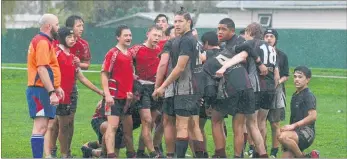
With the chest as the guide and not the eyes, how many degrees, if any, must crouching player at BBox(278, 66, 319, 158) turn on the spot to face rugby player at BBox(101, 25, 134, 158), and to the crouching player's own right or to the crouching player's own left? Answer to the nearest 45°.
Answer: approximately 45° to the crouching player's own right

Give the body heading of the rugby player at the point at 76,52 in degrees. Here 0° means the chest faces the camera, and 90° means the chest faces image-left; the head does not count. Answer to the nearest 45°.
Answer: approximately 315°

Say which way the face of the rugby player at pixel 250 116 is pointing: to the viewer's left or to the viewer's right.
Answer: to the viewer's left

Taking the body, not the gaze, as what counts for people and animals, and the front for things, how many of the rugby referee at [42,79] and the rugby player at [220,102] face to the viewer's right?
1

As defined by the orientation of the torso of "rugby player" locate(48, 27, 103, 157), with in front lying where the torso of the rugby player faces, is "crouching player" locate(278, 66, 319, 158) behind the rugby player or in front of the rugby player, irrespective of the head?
in front

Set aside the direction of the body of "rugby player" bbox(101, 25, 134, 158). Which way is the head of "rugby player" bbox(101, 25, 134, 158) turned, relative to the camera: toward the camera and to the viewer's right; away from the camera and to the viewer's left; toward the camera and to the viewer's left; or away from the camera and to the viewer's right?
toward the camera and to the viewer's right

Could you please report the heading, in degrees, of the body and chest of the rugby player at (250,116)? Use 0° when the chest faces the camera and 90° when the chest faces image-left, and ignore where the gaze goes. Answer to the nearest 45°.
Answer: approximately 135°
